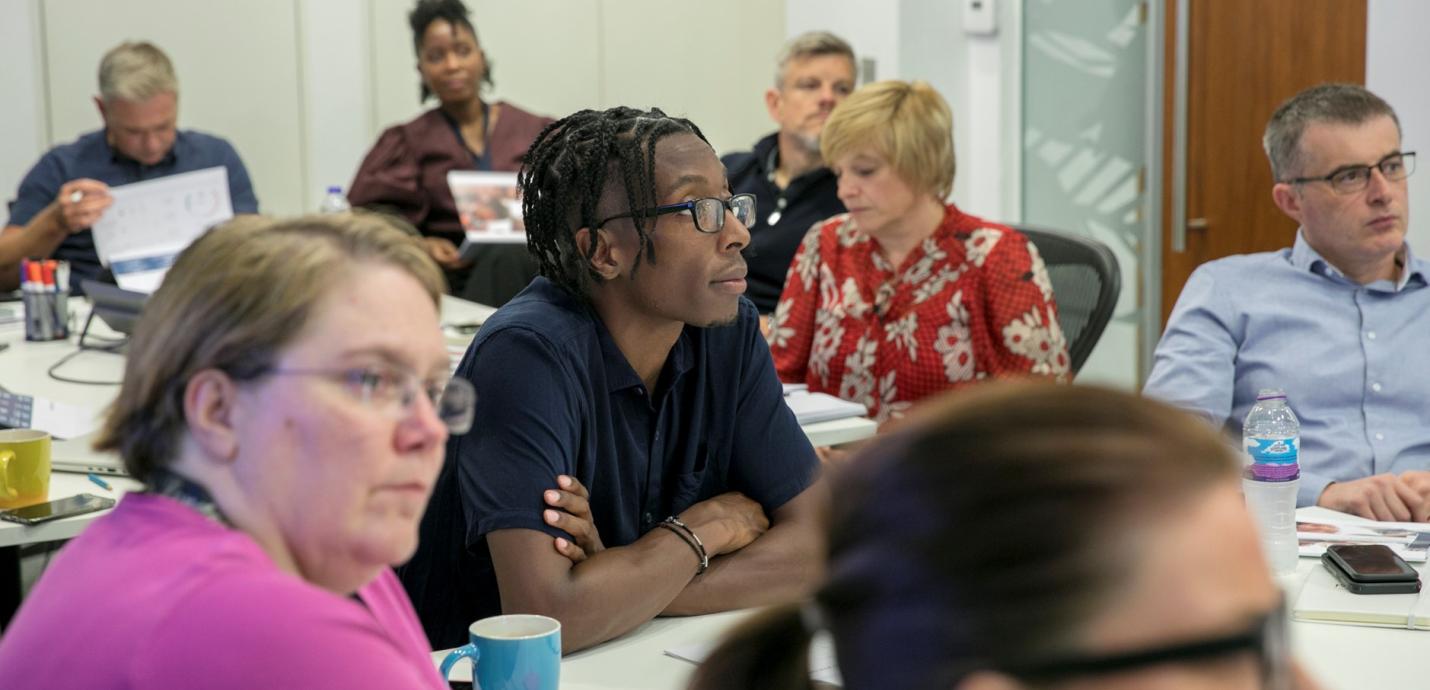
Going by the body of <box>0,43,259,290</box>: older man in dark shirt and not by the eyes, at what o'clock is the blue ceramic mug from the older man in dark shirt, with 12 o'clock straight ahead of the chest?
The blue ceramic mug is roughly at 12 o'clock from the older man in dark shirt.

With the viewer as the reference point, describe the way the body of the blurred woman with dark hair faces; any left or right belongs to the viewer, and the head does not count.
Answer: facing to the right of the viewer

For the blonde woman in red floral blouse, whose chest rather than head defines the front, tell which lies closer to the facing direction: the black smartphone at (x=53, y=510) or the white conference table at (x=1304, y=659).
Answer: the black smartphone

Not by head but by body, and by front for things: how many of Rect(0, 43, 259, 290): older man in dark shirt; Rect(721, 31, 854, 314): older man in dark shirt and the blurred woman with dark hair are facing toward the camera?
2

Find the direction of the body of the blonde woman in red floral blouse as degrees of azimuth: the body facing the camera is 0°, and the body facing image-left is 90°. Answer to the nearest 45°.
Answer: approximately 45°

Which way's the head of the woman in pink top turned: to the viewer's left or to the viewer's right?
to the viewer's right

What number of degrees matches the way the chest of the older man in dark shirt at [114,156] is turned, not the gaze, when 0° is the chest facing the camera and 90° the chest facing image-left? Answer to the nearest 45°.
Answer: approximately 0°

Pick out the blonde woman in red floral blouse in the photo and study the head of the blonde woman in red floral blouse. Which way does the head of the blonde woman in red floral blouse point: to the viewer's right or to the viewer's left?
to the viewer's left

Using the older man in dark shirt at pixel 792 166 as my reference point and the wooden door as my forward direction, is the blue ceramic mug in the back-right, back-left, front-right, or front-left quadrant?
back-right

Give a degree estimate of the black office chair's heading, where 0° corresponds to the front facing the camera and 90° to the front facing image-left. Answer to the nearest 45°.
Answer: approximately 45°
